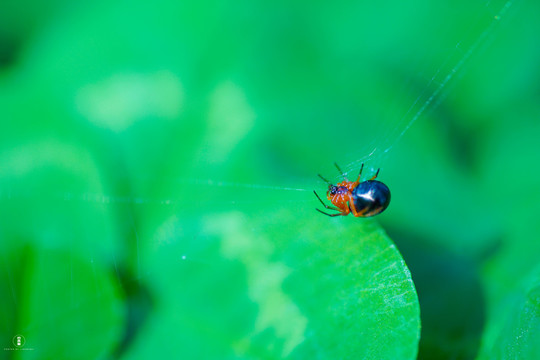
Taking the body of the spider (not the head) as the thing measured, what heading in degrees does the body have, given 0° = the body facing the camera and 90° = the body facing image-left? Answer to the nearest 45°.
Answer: approximately 90°
